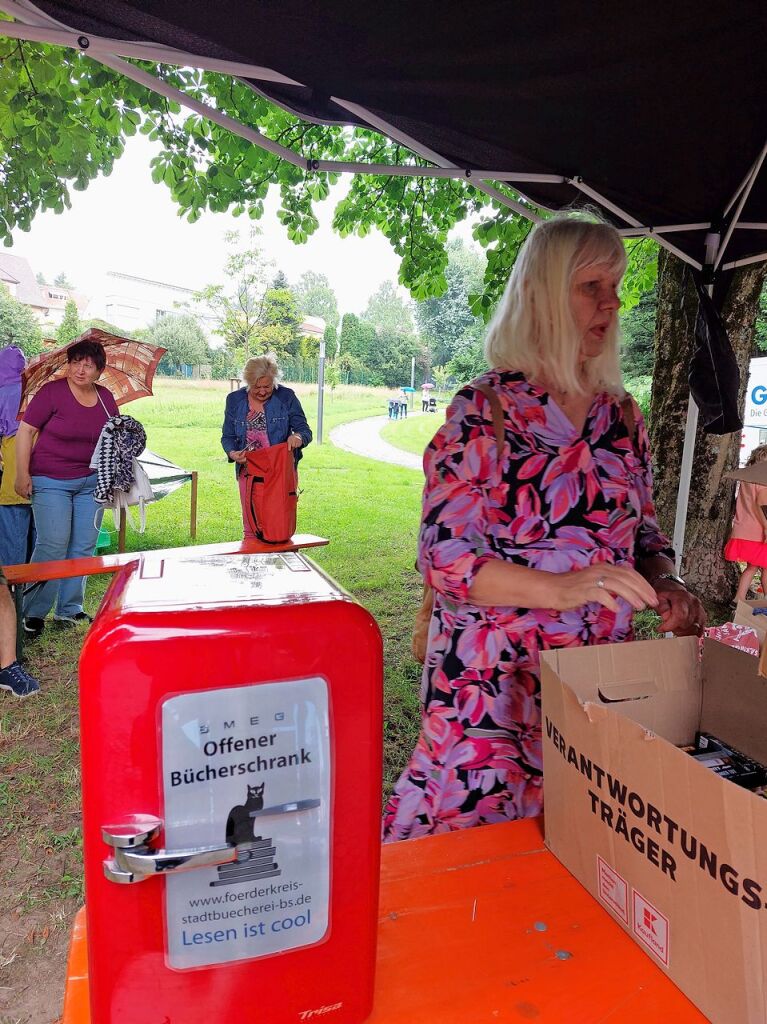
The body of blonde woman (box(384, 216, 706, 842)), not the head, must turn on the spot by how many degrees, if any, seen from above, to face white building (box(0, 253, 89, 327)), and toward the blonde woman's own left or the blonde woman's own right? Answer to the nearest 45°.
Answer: approximately 180°

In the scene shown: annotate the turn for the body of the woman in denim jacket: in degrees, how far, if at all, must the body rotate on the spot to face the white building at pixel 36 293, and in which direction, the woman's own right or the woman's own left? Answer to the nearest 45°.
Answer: approximately 180°

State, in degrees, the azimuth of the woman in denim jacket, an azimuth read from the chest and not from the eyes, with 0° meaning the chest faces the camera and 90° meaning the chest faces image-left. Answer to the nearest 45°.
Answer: approximately 0°

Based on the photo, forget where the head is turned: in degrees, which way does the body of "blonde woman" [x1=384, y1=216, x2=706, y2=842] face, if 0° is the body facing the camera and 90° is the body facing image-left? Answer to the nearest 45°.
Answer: approximately 315°

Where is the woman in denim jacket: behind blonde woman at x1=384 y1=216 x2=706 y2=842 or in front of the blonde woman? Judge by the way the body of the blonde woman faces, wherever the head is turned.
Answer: behind

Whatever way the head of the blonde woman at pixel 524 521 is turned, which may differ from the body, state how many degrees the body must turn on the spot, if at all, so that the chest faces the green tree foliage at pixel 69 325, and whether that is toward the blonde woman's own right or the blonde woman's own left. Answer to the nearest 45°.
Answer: approximately 180°

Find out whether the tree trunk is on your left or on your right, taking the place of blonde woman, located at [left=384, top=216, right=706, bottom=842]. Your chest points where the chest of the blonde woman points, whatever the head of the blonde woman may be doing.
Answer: on your left

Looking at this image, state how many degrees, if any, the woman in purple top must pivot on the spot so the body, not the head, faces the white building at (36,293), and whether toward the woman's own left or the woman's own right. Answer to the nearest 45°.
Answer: approximately 135° to the woman's own left

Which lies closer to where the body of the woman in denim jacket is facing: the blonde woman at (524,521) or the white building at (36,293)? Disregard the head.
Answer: the blonde woman

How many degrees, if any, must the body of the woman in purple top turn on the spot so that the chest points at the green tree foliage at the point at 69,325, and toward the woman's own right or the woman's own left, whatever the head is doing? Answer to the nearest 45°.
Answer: approximately 135° to the woman's own left
